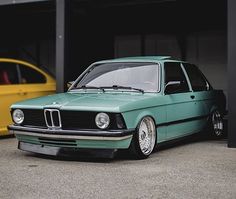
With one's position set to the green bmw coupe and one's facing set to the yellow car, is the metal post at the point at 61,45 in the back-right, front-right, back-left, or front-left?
front-right

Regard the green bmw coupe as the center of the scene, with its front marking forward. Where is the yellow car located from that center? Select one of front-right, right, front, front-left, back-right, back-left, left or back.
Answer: right

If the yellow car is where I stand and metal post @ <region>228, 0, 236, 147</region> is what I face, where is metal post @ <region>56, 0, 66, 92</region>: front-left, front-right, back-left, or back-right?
front-left

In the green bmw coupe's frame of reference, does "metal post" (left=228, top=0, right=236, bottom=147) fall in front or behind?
behind

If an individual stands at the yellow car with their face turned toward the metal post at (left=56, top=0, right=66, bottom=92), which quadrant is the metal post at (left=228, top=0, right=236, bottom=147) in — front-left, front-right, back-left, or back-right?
front-right

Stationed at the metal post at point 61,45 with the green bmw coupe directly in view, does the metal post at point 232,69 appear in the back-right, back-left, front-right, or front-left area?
front-left

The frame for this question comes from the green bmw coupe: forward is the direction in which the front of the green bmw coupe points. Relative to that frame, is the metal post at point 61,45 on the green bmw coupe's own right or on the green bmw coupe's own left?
on the green bmw coupe's own right

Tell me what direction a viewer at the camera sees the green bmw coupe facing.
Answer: facing the viewer and to the left of the viewer
